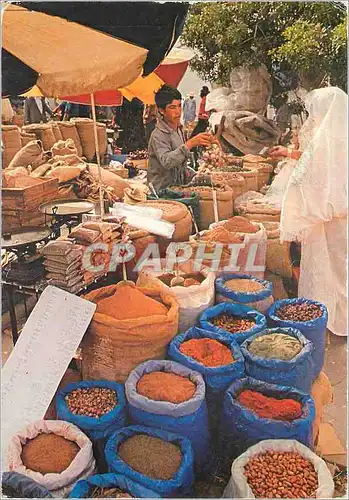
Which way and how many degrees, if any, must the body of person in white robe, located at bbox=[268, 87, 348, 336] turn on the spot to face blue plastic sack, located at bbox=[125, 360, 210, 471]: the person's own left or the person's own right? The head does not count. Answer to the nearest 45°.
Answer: approximately 45° to the person's own left

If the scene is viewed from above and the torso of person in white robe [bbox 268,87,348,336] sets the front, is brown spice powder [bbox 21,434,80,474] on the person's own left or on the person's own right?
on the person's own left

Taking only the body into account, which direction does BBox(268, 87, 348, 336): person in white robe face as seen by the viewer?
to the viewer's left
